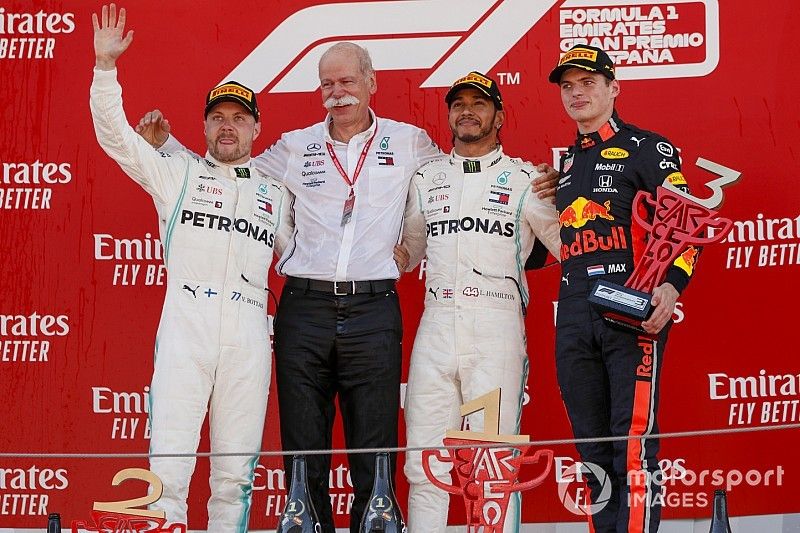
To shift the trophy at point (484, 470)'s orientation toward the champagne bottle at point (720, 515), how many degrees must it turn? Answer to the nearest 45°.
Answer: approximately 90° to its left

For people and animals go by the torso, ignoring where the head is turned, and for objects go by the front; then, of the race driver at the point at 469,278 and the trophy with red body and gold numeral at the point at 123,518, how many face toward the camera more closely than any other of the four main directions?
2

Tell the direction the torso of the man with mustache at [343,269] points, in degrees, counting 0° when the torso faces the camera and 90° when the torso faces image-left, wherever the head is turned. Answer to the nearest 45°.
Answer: approximately 0°

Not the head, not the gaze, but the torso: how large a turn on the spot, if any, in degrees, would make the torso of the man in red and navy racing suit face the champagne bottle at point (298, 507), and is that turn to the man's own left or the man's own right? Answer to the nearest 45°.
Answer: approximately 45° to the man's own right

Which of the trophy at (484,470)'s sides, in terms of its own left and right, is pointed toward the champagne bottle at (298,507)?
right

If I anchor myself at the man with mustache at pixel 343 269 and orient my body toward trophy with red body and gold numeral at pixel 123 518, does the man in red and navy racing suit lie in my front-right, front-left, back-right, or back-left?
back-left

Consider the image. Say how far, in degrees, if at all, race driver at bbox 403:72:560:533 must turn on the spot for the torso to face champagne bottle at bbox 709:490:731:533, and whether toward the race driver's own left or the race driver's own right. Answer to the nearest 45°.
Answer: approximately 45° to the race driver's own left

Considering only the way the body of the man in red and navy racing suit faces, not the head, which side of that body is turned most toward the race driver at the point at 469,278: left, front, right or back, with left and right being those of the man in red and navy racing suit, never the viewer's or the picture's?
right
